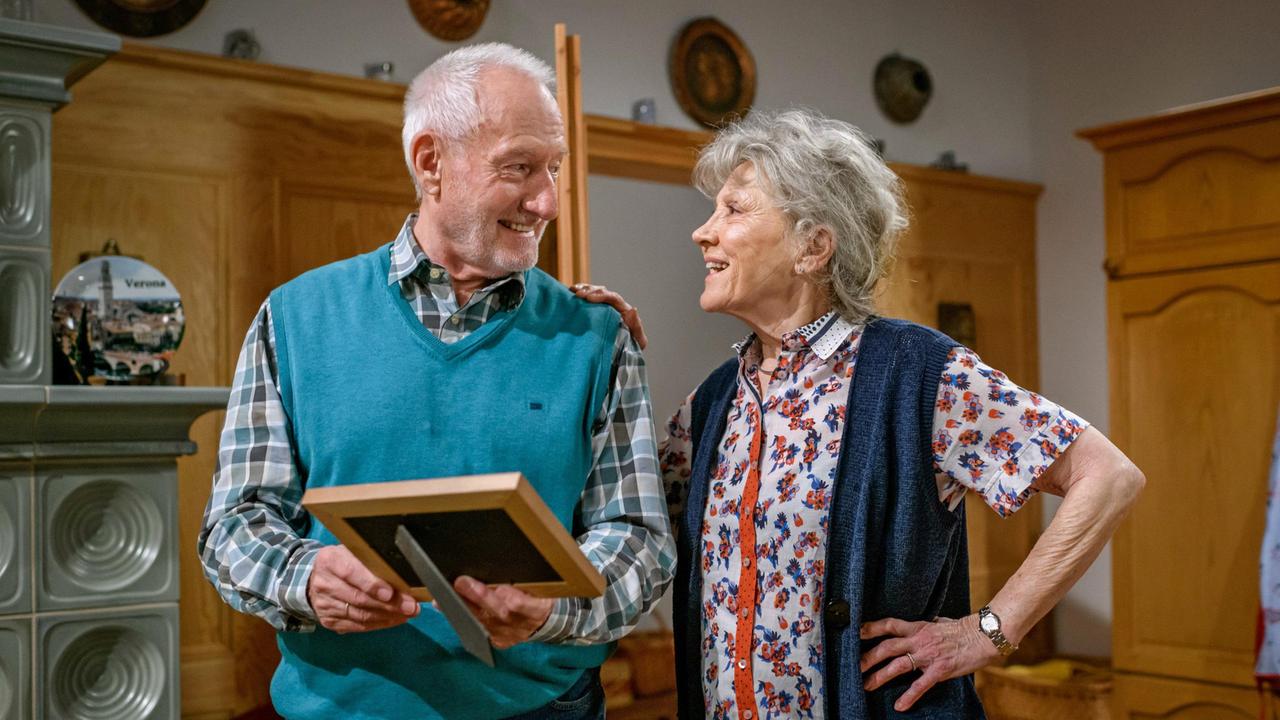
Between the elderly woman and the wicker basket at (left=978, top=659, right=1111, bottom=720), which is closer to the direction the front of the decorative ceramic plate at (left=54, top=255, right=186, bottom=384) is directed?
the elderly woman

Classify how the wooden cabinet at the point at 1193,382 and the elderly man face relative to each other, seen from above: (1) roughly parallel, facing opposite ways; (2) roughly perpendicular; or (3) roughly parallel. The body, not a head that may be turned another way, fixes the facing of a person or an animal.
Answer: roughly perpendicular

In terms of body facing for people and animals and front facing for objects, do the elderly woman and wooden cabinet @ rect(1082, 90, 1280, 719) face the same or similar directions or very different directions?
same or similar directions

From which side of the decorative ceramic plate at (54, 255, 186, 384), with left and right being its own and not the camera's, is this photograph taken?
front

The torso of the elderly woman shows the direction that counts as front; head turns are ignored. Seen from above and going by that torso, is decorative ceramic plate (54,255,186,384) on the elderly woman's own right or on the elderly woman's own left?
on the elderly woman's own right

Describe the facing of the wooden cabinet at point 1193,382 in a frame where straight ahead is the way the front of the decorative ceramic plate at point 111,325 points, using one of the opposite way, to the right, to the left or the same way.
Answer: to the right

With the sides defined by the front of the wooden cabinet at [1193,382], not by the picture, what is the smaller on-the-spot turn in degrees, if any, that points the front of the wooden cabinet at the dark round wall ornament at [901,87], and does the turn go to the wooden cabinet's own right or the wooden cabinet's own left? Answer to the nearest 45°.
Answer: approximately 90° to the wooden cabinet's own right

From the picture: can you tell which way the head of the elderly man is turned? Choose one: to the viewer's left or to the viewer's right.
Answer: to the viewer's right

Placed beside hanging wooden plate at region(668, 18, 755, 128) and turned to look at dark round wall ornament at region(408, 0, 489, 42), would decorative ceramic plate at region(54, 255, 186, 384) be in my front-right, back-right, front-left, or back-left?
front-left

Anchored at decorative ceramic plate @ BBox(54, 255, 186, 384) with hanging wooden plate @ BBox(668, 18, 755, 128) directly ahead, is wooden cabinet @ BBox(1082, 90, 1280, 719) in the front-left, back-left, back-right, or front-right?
front-right

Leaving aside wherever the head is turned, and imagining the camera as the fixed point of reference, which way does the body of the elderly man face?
toward the camera

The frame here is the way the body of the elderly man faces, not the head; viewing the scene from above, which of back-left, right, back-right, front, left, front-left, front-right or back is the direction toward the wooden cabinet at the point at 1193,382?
back-left

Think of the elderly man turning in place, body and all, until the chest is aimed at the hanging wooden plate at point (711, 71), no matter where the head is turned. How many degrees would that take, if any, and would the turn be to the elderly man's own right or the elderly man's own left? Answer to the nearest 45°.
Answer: approximately 180°

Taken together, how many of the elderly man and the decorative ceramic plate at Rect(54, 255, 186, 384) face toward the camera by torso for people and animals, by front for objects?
2

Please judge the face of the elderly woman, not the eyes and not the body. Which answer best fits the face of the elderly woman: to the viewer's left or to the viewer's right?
to the viewer's left
